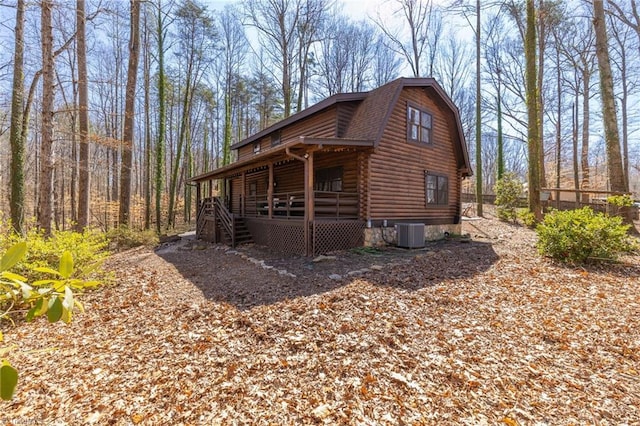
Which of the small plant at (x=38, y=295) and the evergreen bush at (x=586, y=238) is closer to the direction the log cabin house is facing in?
the small plant

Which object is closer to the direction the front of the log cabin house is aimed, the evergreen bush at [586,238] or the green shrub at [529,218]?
the evergreen bush

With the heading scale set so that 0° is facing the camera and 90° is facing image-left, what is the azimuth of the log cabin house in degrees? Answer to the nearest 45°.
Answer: approximately 45°

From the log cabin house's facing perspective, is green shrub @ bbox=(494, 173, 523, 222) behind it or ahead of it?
behind

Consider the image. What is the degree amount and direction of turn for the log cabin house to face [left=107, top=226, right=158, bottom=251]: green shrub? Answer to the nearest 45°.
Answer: approximately 45° to its right

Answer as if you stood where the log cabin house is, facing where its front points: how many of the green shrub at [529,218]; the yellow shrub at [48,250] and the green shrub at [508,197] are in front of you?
1

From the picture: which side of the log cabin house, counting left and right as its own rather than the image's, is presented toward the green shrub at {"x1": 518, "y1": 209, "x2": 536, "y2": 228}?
back

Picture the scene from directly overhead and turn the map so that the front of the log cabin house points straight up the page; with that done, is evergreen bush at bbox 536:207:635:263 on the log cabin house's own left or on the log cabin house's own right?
on the log cabin house's own left

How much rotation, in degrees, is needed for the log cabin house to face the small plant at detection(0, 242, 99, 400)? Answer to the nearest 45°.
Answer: approximately 45° to its left

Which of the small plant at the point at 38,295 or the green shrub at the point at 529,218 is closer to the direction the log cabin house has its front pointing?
the small plant

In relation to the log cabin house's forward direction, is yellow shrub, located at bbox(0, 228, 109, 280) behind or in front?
in front
